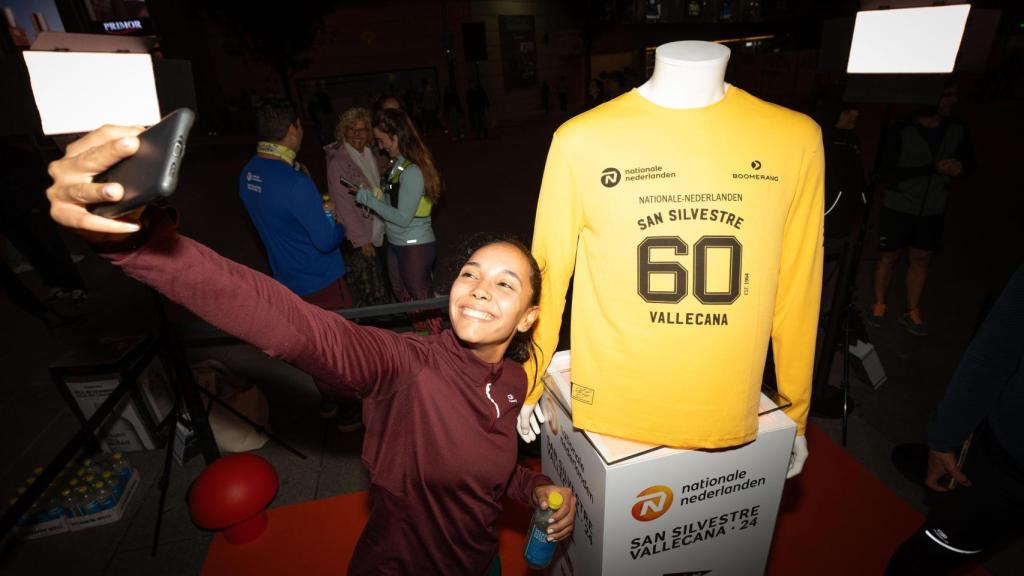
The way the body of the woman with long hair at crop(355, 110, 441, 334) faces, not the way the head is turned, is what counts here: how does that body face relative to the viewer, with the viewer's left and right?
facing to the left of the viewer

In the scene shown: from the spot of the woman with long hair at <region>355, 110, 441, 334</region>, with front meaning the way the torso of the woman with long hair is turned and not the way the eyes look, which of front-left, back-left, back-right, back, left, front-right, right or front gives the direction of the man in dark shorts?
back

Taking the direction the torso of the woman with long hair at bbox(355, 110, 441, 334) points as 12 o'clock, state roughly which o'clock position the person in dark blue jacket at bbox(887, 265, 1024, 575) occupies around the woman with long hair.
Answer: The person in dark blue jacket is roughly at 8 o'clock from the woman with long hair.

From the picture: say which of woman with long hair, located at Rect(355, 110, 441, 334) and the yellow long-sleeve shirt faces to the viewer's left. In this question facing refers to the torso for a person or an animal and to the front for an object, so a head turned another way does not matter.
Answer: the woman with long hair

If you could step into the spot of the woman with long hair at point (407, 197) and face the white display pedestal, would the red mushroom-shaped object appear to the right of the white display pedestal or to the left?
right

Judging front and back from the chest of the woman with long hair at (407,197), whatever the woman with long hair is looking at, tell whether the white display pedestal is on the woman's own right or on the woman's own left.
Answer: on the woman's own left

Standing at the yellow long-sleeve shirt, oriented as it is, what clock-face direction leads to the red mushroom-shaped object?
The red mushroom-shaped object is roughly at 3 o'clock from the yellow long-sleeve shirt.

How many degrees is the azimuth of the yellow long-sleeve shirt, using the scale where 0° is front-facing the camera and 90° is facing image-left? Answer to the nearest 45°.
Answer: approximately 0°

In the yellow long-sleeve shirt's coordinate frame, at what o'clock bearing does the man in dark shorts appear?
The man in dark shorts is roughly at 7 o'clock from the yellow long-sleeve shirt.

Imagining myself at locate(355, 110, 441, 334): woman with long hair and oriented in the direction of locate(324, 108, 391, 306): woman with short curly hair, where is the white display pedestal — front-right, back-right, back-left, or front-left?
back-left

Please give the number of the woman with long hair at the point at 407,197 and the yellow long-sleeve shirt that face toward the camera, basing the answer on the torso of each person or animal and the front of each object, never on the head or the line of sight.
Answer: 1

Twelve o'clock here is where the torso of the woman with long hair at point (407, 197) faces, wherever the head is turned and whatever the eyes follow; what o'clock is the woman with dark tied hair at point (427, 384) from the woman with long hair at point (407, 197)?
the woman with dark tied hair at point (427, 384) is roughly at 9 o'clock from the woman with long hair at point (407, 197).

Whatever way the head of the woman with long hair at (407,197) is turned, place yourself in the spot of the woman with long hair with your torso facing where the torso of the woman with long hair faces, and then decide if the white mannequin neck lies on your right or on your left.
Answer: on your left

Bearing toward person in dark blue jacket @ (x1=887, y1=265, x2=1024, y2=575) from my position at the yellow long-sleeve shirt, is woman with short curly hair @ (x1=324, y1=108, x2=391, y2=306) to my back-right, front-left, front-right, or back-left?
back-left
